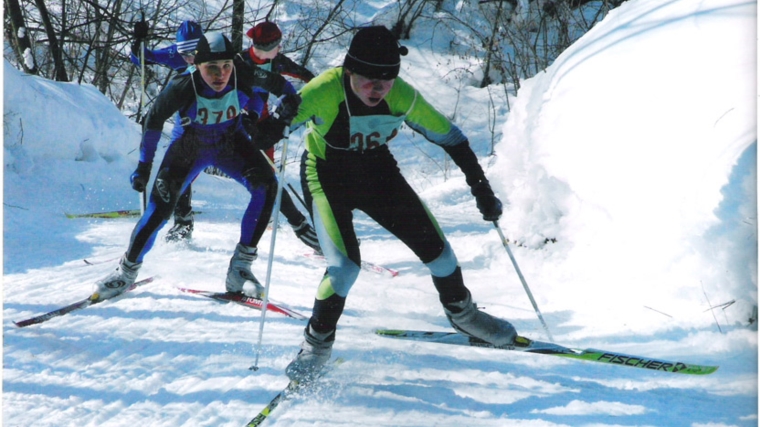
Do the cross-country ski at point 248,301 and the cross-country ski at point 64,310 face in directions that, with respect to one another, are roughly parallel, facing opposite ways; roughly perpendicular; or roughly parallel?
roughly perpendicular

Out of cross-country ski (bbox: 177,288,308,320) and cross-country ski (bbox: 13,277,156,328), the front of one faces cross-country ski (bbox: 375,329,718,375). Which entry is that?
cross-country ski (bbox: 177,288,308,320)

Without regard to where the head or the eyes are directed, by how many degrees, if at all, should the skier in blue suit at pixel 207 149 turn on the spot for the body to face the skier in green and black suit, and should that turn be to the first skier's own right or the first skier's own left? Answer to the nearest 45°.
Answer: approximately 45° to the first skier's own left

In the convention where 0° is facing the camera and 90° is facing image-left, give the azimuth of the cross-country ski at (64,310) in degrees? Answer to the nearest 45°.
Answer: approximately 45°

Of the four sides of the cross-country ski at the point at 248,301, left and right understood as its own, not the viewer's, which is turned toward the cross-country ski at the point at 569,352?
front

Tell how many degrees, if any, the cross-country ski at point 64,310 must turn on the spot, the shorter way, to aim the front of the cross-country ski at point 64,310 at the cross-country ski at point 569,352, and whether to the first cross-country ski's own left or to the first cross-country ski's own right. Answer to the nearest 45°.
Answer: approximately 90° to the first cross-country ski's own left

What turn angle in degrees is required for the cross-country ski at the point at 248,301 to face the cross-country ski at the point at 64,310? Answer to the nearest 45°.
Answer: approximately 135° to its right

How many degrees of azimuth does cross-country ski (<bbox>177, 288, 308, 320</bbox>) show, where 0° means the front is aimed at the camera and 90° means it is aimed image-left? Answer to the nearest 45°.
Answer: approximately 315°

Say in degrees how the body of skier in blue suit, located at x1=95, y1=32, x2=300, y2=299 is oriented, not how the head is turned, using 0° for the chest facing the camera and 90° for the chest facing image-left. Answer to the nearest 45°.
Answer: approximately 0°

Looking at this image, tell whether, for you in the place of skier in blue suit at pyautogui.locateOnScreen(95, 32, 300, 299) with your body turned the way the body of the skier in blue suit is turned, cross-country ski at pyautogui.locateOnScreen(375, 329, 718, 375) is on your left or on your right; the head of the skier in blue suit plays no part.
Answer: on your left
